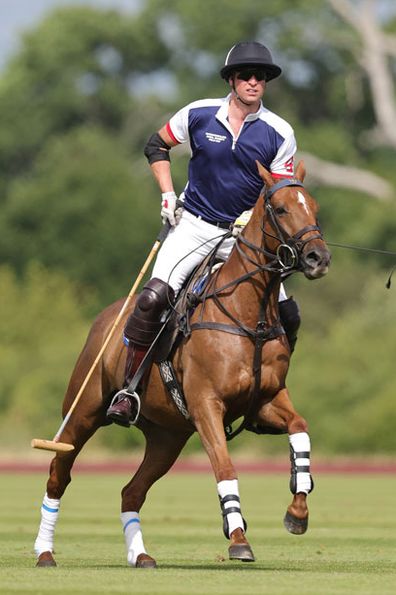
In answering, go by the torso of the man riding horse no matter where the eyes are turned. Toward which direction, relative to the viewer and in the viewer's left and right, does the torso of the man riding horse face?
facing the viewer and to the right of the viewer
